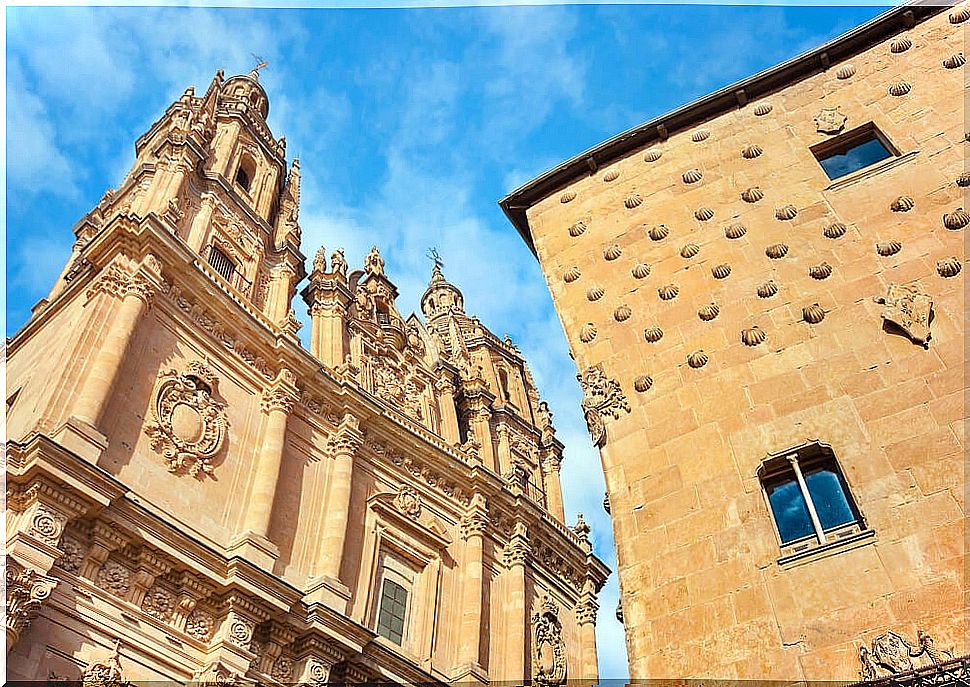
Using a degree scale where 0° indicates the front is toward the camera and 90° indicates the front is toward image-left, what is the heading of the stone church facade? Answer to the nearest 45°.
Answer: approximately 315°
